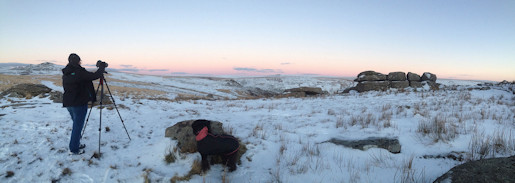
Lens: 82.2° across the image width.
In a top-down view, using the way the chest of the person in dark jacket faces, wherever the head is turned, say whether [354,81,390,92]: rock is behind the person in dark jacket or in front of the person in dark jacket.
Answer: in front

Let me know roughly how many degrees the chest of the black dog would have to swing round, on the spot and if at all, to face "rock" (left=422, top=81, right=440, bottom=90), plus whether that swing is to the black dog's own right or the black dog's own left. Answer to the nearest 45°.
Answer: approximately 135° to the black dog's own right

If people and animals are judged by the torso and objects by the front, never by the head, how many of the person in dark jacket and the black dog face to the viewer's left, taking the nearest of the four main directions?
1

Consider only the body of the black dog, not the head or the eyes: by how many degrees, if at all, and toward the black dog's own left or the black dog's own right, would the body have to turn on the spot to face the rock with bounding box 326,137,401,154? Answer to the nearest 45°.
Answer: approximately 180°

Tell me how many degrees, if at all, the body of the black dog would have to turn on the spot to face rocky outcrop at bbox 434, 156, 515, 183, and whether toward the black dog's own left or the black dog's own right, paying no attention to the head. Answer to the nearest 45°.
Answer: approximately 135° to the black dog's own left

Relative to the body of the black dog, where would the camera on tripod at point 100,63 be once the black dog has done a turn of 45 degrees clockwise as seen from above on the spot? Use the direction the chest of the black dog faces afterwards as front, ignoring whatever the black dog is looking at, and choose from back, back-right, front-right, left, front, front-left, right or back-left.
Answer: front

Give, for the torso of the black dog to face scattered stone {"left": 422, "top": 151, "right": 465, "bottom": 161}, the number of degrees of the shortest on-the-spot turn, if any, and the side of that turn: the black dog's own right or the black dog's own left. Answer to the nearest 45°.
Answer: approximately 180°

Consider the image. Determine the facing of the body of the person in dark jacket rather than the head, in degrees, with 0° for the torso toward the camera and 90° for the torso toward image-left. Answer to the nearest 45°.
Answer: approximately 225°

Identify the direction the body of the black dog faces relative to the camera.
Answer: to the viewer's left

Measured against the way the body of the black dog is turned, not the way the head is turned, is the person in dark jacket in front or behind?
in front
